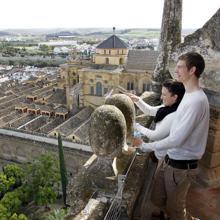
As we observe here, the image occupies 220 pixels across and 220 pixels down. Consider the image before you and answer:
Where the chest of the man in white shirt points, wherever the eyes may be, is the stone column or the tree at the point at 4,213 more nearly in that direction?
the tree

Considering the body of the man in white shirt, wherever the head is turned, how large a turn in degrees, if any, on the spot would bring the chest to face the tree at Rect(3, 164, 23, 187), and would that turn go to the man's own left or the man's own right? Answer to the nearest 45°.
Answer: approximately 45° to the man's own right

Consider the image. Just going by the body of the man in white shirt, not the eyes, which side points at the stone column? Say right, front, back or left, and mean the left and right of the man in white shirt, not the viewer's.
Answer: right

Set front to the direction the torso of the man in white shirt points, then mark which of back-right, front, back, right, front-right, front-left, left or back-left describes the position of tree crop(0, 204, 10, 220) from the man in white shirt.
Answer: front-right

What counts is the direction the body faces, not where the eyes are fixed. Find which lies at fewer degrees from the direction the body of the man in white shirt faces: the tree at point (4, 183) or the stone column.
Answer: the tree

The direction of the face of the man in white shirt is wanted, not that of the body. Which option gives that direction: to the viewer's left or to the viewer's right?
to the viewer's left

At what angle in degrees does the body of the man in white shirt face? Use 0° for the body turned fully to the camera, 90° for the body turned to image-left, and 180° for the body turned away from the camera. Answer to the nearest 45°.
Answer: approximately 90°

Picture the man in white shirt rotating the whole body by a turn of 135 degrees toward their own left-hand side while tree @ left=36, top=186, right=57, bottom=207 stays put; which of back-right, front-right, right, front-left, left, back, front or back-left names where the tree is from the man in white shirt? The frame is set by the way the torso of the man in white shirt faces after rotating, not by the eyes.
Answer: back
